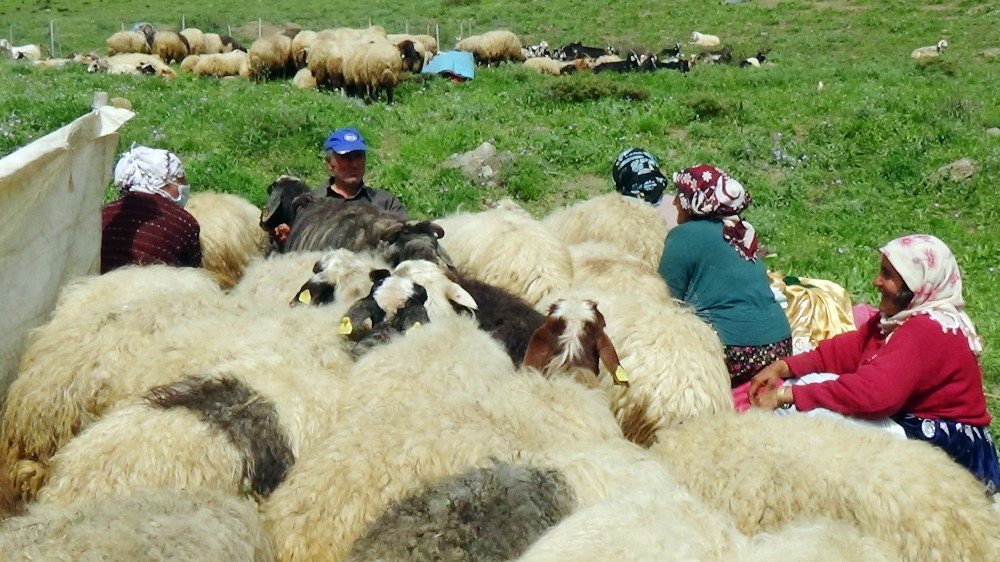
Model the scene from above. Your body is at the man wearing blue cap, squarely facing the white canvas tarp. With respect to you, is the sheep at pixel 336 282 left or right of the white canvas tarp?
left

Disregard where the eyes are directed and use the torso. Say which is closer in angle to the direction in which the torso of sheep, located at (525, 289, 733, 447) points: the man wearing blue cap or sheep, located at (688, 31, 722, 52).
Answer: the man wearing blue cap

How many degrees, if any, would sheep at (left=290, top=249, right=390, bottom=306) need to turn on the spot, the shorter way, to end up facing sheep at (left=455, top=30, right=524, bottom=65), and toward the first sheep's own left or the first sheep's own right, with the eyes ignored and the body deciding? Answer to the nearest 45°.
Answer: approximately 135° to the first sheep's own right

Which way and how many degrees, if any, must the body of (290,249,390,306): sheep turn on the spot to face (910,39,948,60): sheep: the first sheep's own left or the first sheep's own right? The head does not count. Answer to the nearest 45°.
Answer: approximately 180°

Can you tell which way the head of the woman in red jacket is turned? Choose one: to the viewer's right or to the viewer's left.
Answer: to the viewer's left

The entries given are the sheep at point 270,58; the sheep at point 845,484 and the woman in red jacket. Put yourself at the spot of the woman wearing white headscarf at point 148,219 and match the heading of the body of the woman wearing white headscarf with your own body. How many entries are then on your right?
2

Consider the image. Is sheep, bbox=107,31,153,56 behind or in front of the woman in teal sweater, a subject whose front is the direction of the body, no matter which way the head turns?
in front

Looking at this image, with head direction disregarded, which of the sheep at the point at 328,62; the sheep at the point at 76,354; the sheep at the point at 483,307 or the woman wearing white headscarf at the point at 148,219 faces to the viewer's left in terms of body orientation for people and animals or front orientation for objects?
the sheep at the point at 483,307

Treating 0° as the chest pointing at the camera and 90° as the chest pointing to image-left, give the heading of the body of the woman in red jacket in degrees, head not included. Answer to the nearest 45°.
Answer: approximately 90°
